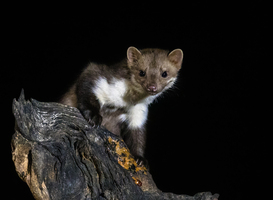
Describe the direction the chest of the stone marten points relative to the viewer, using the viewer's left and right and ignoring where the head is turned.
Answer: facing the viewer and to the right of the viewer
